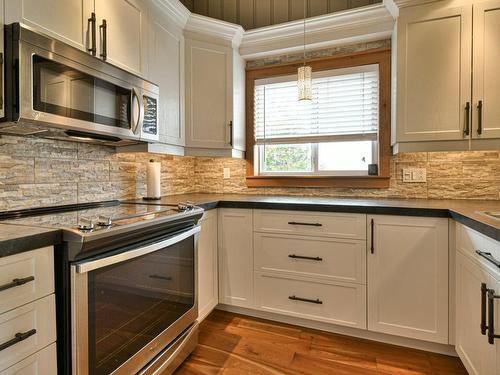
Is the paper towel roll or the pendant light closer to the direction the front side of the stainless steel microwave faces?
the pendant light

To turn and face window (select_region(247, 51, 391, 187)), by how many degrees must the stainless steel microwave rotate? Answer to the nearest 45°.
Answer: approximately 45° to its left

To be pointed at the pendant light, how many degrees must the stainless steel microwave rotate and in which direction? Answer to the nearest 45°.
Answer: approximately 45° to its left

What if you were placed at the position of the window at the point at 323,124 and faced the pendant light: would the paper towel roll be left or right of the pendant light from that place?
right

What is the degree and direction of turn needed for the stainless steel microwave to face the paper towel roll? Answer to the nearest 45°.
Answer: approximately 90° to its left

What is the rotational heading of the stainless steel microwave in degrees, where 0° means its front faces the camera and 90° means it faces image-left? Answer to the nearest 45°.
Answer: approximately 315°
